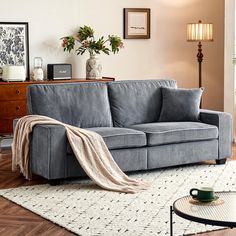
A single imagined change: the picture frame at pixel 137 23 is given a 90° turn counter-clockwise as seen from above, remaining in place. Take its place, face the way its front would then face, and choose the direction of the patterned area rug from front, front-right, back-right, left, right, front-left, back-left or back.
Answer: right

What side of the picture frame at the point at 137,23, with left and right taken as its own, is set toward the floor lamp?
left

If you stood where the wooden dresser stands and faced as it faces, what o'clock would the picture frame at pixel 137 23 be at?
The picture frame is roughly at 8 o'clock from the wooden dresser.

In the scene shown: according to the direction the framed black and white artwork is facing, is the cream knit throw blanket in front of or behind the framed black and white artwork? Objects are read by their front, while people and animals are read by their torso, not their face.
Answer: in front

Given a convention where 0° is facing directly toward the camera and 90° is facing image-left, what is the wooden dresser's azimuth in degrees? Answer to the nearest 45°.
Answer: approximately 0°

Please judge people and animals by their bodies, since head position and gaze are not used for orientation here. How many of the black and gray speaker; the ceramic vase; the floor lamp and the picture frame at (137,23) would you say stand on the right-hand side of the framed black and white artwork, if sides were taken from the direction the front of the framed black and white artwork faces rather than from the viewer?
0

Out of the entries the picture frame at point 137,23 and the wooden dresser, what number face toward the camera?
2

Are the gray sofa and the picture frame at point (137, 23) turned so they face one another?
no

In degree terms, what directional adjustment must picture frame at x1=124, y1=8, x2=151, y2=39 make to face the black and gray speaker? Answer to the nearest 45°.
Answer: approximately 45° to its right

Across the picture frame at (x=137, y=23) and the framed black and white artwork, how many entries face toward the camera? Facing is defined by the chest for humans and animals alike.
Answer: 2

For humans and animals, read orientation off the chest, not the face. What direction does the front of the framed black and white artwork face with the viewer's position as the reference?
facing the viewer

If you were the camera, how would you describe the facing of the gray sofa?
facing the viewer and to the right of the viewer

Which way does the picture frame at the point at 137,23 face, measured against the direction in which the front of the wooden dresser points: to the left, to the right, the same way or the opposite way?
the same way

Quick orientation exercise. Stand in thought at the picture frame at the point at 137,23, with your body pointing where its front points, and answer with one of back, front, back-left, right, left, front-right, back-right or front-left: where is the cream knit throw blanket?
front

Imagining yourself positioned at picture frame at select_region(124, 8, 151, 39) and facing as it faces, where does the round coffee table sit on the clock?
The round coffee table is roughly at 12 o'clock from the picture frame.

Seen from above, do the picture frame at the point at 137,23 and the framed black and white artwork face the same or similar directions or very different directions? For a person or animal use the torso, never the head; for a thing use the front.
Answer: same or similar directions

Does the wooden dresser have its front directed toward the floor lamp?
no

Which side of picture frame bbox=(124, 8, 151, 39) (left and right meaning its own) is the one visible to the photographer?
front

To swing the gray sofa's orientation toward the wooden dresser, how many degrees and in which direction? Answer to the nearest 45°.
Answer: approximately 180°

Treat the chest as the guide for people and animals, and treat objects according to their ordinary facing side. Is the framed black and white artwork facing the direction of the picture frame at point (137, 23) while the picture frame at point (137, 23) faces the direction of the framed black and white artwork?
no
